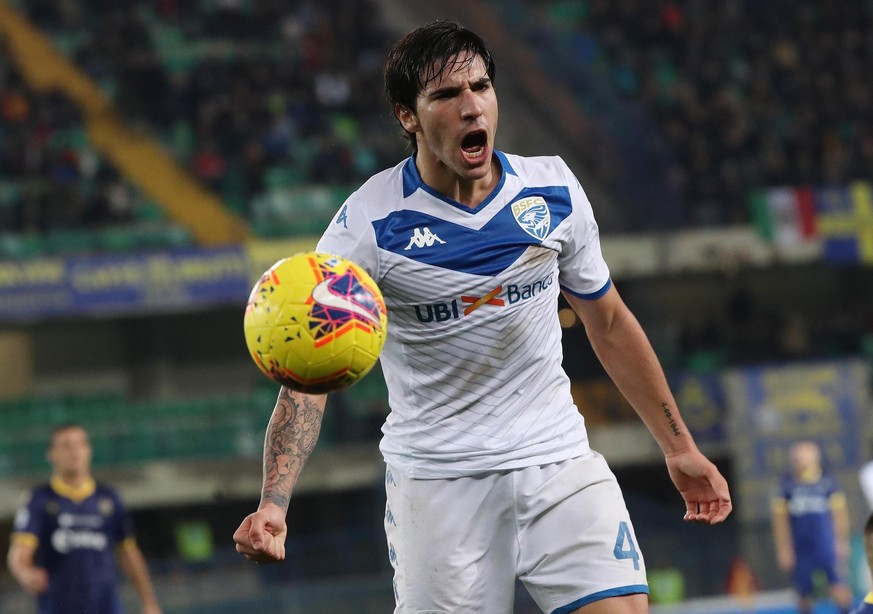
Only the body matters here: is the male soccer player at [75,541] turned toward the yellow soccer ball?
yes

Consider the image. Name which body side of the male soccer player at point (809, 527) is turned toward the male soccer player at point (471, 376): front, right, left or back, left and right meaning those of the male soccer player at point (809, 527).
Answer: front

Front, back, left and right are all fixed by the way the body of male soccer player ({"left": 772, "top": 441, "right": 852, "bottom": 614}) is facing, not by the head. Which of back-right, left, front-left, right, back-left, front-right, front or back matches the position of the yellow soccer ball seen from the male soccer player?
front

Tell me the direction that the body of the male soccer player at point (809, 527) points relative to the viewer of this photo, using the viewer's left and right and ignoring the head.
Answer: facing the viewer

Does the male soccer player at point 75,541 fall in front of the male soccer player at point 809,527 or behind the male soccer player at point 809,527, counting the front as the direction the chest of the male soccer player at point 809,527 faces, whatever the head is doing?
in front

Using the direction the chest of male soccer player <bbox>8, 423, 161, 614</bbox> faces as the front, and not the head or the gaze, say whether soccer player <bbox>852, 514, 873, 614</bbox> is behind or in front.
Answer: in front

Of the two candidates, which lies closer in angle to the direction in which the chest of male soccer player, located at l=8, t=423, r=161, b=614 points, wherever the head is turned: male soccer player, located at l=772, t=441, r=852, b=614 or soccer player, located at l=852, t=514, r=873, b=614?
the soccer player

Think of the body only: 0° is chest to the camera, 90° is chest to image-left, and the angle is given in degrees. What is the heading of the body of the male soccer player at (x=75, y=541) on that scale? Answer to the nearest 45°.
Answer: approximately 0°

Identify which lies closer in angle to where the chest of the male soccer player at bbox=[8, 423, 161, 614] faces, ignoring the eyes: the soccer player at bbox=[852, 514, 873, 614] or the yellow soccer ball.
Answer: the yellow soccer ball

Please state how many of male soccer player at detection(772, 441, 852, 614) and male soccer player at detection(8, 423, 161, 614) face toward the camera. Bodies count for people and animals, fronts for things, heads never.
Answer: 2
